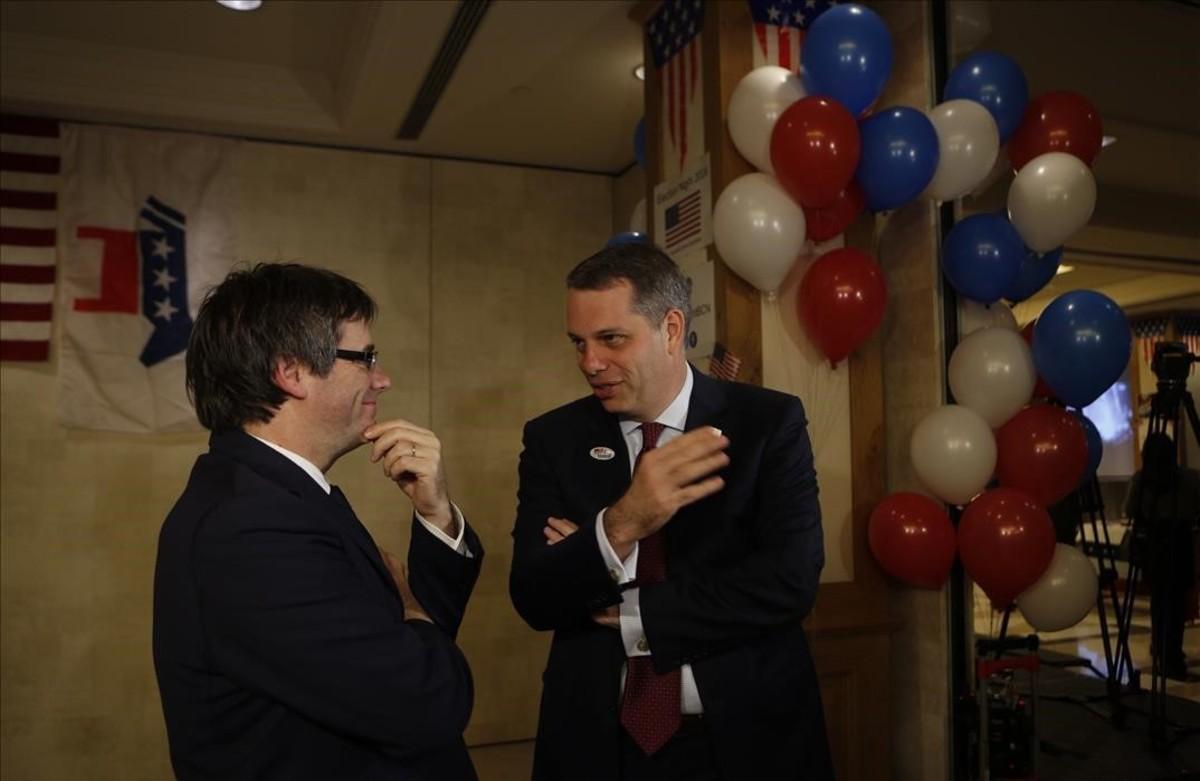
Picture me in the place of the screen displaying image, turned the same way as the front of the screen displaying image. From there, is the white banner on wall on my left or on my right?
on my right

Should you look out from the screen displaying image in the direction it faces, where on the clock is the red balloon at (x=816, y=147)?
The red balloon is roughly at 12 o'clock from the screen displaying image.

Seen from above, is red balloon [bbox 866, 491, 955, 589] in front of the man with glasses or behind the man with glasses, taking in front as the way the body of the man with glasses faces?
in front

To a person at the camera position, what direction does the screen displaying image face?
facing the viewer

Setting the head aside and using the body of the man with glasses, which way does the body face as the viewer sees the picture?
to the viewer's right

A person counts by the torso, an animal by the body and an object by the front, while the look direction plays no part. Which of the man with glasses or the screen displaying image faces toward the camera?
the screen displaying image

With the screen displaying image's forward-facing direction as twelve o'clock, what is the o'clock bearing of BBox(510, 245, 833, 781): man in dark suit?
The man in dark suit is roughly at 1 o'clock from the screen displaying image.

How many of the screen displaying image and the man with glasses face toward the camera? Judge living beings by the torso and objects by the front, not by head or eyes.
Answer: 1

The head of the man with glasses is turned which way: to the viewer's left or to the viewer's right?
to the viewer's right

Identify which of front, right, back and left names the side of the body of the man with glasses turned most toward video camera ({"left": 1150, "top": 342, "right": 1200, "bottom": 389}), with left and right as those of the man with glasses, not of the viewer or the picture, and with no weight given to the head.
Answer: front
